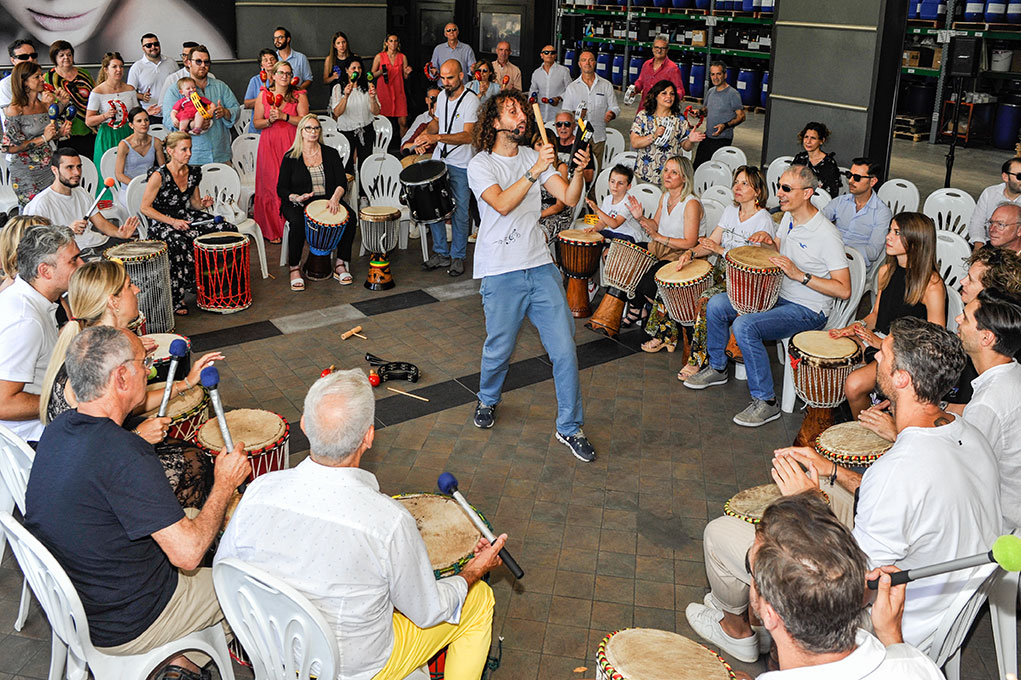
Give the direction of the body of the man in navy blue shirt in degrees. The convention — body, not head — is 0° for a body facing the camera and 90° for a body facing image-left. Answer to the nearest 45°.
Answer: approximately 225°

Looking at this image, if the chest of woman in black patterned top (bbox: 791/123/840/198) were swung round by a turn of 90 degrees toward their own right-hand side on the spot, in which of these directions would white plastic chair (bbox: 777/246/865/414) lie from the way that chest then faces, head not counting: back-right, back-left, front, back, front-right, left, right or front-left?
back-left

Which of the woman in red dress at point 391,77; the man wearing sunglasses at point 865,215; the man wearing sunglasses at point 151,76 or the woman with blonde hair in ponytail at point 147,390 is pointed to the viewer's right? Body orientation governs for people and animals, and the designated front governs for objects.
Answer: the woman with blonde hair in ponytail

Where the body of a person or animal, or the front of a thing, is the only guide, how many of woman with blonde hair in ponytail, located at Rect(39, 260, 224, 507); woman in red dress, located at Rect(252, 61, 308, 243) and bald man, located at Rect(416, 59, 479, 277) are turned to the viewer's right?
1

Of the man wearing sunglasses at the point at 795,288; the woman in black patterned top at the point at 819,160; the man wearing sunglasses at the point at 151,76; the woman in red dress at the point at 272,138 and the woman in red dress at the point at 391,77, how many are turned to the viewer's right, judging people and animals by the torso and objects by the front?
0

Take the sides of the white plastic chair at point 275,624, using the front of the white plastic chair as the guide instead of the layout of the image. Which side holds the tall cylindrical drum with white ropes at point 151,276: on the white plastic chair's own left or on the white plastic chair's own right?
on the white plastic chair's own left

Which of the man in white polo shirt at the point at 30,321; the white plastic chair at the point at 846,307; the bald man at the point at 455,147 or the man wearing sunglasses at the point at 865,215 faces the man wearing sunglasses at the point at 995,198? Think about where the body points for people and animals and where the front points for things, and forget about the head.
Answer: the man in white polo shirt

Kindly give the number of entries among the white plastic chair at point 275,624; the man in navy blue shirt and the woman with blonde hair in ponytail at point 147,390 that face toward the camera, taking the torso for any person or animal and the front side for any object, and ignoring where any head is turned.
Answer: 0

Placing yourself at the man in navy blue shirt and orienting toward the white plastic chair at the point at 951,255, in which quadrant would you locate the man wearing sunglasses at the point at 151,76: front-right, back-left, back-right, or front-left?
front-left

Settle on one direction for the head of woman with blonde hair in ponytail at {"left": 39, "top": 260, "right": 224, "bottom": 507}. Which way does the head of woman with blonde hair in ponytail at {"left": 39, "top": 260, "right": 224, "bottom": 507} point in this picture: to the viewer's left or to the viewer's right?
to the viewer's right

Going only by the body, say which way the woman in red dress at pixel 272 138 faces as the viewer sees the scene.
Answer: toward the camera

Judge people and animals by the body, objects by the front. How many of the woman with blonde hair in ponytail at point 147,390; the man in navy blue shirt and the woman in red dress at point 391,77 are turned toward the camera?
1

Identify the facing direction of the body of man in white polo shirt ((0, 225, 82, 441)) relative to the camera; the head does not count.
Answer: to the viewer's right

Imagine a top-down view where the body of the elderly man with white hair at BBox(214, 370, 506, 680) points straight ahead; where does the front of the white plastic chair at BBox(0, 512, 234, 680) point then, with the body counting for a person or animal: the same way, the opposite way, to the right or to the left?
the same way

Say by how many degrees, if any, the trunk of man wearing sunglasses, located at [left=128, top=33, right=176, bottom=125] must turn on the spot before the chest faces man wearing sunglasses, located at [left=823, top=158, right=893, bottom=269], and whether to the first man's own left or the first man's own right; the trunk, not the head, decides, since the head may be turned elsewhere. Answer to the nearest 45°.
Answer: approximately 45° to the first man's own left

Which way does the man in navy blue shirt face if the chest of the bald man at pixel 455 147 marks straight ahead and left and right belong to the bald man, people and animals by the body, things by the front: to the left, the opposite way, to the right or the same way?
the opposite way

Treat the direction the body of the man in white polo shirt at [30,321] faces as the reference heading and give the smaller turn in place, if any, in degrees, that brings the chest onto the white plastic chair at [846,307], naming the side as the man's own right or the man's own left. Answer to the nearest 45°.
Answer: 0° — they already face it

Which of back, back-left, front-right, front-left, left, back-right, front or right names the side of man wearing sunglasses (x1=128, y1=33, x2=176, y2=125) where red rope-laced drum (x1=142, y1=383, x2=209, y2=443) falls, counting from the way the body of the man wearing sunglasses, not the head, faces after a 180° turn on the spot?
back

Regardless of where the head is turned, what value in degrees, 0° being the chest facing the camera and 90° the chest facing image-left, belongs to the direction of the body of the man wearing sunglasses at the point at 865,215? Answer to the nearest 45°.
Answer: approximately 45°

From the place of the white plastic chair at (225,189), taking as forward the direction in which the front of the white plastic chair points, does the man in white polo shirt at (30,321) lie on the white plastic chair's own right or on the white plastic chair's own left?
on the white plastic chair's own right

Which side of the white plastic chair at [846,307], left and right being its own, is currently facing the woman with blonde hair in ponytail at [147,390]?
front
